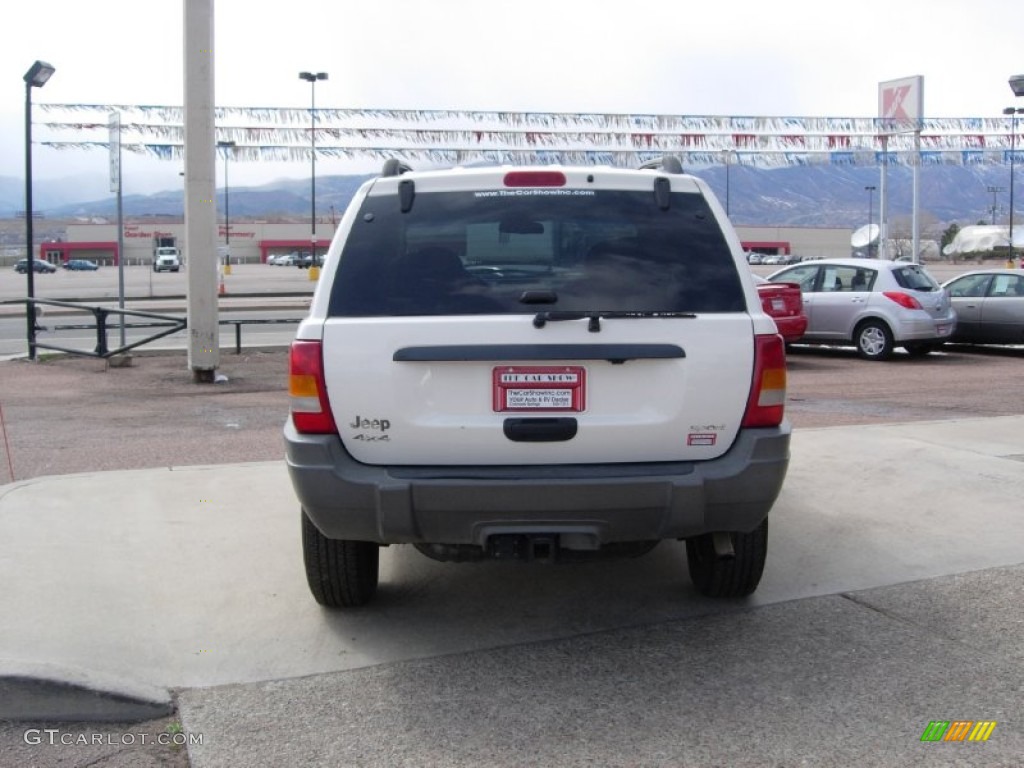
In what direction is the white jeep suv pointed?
away from the camera

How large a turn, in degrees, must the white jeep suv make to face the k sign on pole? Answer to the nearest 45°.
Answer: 0° — it already faces it

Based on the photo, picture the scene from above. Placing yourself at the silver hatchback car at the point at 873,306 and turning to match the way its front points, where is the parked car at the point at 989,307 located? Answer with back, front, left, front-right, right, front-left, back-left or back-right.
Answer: right

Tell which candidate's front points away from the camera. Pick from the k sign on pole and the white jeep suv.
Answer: the white jeep suv

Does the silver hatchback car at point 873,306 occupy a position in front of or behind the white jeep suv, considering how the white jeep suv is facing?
in front

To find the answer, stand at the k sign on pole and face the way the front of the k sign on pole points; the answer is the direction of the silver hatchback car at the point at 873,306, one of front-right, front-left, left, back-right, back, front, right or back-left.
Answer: front-left

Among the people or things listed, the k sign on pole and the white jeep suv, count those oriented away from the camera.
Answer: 1
